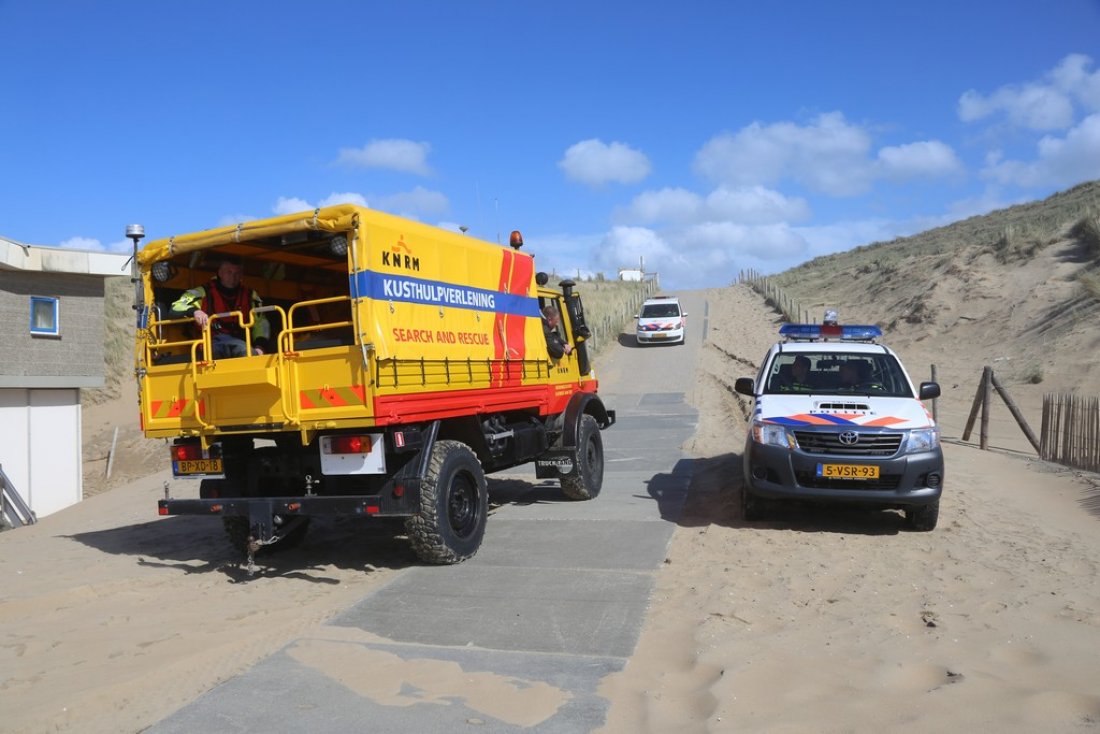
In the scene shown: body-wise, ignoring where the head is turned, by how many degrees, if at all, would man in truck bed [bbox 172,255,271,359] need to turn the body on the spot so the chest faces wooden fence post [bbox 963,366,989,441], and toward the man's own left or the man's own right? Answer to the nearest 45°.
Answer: approximately 90° to the man's own left

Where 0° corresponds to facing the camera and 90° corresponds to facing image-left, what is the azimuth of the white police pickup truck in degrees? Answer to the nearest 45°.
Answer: approximately 0°

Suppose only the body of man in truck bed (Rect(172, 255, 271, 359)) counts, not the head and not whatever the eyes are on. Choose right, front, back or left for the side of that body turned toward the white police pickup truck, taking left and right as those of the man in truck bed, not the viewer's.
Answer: left

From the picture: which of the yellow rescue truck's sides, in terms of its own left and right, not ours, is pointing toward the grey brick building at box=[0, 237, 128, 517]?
left

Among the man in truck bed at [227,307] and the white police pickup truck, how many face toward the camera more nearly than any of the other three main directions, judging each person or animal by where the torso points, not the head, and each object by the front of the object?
2

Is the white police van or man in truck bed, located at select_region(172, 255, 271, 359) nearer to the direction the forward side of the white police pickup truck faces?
the man in truck bed

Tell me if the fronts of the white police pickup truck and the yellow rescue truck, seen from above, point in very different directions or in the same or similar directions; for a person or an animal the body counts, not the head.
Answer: very different directions

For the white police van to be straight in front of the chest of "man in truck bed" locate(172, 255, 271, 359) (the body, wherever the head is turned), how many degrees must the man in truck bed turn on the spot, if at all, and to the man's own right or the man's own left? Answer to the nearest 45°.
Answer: approximately 135° to the man's own left

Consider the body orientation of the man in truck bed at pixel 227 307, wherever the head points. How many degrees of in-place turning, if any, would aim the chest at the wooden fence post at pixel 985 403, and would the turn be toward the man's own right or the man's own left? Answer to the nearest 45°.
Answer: approximately 90° to the man's own left

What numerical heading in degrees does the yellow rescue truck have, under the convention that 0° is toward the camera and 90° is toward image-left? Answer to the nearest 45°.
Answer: approximately 225°
